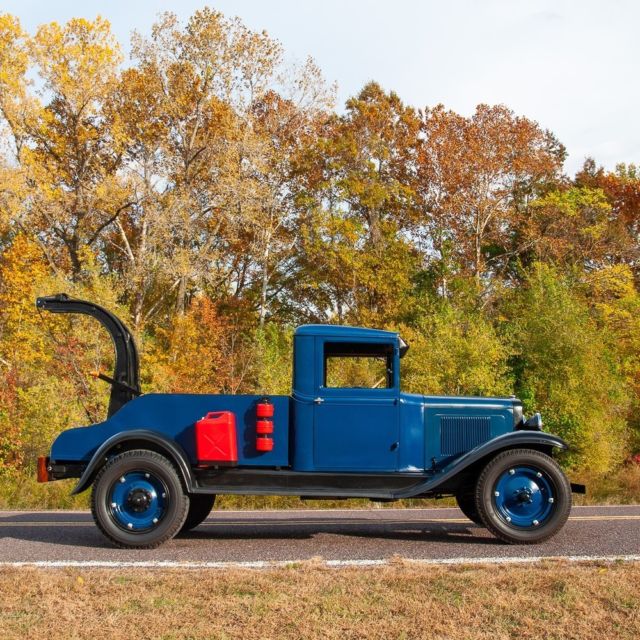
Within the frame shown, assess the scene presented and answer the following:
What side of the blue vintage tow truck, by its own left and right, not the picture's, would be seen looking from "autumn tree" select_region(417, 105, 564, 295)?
left

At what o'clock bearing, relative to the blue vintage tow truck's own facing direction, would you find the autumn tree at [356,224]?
The autumn tree is roughly at 9 o'clock from the blue vintage tow truck.

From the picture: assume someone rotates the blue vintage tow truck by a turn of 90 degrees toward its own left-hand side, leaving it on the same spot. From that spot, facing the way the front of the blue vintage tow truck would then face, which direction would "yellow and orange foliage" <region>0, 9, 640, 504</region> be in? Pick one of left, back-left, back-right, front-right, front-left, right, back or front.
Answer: front

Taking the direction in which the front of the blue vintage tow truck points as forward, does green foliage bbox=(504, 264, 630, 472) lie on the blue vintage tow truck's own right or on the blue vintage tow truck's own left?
on the blue vintage tow truck's own left

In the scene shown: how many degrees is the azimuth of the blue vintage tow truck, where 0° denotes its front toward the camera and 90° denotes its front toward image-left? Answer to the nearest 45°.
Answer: approximately 270°
